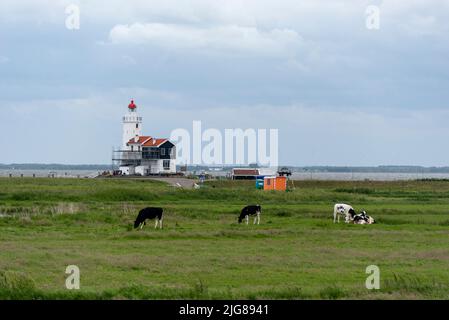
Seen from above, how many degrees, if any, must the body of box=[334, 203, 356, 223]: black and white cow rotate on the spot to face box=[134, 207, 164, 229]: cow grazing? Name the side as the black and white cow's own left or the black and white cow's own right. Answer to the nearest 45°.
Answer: approximately 135° to the black and white cow's own right

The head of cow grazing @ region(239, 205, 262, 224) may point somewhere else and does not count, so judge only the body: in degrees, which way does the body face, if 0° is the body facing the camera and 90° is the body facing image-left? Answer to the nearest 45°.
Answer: approximately 90°

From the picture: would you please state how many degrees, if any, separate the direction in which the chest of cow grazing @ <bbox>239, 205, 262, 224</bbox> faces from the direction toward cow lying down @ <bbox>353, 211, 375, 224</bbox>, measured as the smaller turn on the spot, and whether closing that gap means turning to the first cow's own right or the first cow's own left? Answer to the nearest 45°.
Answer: approximately 180°

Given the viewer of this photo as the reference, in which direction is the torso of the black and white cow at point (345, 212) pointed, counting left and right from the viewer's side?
facing to the right of the viewer

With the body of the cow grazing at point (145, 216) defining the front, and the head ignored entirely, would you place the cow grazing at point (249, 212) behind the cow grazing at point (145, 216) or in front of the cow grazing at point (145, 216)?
behind

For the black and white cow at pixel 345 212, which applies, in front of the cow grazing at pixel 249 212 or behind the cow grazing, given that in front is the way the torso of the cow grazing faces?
behind

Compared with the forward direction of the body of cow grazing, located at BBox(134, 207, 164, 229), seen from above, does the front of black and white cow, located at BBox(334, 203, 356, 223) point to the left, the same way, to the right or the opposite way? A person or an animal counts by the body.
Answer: the opposite way

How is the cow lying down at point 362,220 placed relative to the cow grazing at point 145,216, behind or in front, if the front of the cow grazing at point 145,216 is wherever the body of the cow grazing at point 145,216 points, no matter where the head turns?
behind

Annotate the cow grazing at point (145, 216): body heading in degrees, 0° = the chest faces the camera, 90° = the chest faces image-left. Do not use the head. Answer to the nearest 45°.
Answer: approximately 90°

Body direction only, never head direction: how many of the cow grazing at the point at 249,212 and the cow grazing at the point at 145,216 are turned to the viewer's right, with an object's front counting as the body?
0

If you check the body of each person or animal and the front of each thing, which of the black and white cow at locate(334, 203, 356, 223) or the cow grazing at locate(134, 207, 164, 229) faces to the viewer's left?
the cow grazing
